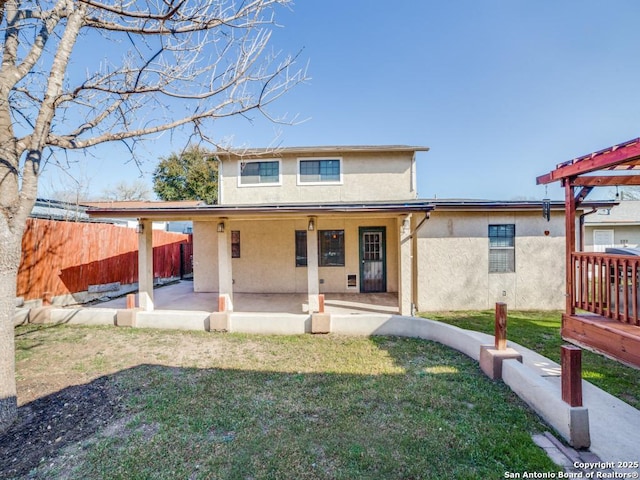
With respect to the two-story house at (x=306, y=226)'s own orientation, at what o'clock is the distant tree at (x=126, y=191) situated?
The distant tree is roughly at 5 o'clock from the two-story house.

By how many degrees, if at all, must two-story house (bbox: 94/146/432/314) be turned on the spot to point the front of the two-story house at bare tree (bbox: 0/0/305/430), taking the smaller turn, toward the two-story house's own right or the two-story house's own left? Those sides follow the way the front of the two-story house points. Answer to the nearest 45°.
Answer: approximately 45° to the two-story house's own right

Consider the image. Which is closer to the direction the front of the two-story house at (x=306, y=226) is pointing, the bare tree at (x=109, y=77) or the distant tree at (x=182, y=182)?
the bare tree

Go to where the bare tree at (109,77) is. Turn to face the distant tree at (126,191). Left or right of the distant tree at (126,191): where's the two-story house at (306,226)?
right

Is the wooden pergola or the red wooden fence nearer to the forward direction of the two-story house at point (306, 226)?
the wooden pergola

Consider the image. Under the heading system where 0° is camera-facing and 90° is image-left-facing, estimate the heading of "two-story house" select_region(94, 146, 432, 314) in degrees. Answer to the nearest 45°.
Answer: approximately 0°

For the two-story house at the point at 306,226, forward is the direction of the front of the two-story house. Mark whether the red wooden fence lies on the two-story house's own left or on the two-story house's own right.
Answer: on the two-story house's own right

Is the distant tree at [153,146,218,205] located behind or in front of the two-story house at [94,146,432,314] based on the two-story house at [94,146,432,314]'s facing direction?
behind

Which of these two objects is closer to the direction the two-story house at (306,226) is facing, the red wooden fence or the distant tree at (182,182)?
the red wooden fence
